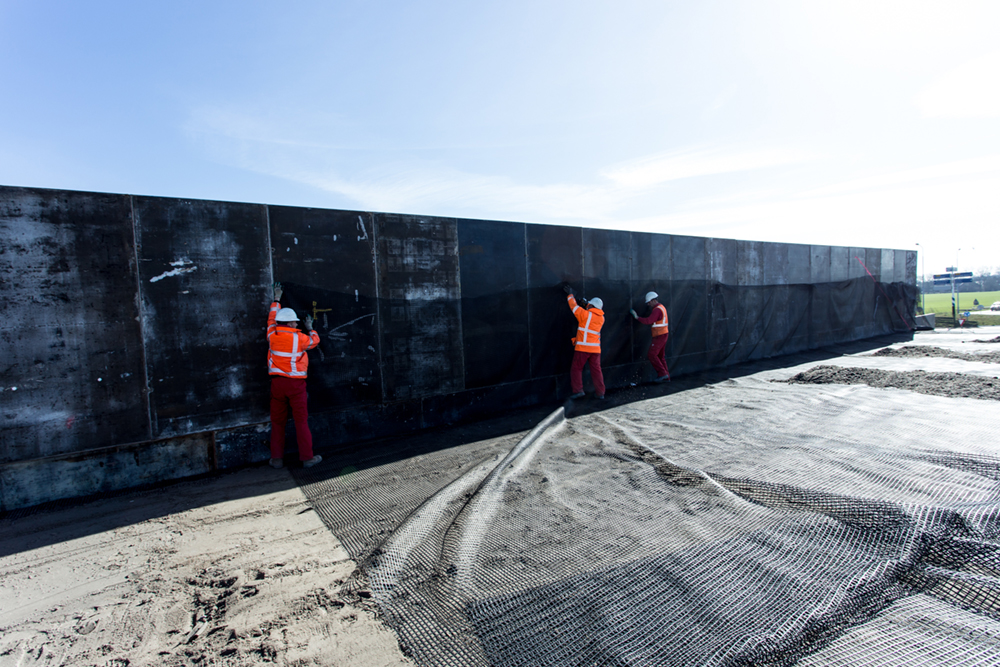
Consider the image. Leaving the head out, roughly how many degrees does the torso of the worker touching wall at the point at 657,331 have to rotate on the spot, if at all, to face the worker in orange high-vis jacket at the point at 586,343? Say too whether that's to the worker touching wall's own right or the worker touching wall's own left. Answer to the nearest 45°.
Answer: approximately 45° to the worker touching wall's own left

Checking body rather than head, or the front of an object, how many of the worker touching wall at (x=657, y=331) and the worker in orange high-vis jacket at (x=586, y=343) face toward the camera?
0

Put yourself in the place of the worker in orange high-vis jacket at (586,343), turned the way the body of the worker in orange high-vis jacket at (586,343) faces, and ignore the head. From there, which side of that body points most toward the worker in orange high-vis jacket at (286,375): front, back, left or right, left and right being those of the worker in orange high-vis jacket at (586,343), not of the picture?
left

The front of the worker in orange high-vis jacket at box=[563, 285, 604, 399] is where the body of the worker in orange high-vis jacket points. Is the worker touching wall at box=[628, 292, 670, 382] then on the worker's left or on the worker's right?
on the worker's right

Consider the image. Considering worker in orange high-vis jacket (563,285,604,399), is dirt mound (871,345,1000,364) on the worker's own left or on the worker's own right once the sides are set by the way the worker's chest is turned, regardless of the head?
on the worker's own right

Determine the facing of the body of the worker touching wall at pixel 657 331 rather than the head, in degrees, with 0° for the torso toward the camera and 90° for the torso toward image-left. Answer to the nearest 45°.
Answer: approximately 90°

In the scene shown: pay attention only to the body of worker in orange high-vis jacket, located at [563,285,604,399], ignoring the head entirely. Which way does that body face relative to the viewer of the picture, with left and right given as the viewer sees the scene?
facing away from the viewer and to the left of the viewer

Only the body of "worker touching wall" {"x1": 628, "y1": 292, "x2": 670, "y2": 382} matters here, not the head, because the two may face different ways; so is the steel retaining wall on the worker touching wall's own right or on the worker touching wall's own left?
on the worker touching wall's own left

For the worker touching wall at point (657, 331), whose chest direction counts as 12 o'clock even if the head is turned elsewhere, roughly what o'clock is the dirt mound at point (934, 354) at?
The dirt mound is roughly at 5 o'clock from the worker touching wall.

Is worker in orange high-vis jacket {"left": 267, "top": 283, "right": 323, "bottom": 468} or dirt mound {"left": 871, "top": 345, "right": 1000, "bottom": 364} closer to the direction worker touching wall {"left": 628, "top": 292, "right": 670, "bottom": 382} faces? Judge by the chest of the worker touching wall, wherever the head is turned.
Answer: the worker in orange high-vis jacket

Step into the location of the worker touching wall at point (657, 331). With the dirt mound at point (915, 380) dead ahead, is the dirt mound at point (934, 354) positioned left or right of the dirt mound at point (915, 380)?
left
